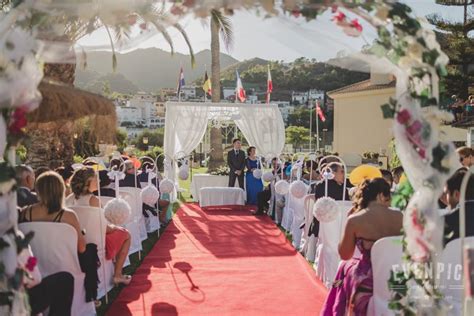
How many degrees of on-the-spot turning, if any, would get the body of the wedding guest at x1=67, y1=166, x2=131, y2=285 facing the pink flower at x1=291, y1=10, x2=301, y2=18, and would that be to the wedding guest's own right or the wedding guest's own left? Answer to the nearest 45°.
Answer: approximately 135° to the wedding guest's own right

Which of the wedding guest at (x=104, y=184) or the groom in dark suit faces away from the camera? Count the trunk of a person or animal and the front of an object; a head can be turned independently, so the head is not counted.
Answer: the wedding guest

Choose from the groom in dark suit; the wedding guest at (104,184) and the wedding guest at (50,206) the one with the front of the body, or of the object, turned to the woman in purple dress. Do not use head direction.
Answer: the groom in dark suit

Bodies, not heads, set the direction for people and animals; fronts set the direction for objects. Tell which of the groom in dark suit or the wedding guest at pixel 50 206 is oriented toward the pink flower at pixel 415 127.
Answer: the groom in dark suit

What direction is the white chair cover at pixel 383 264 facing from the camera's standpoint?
away from the camera

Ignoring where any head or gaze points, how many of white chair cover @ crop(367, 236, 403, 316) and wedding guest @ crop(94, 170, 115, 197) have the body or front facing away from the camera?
2

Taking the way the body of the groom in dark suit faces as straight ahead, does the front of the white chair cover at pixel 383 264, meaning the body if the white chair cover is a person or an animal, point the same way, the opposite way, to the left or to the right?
the opposite way

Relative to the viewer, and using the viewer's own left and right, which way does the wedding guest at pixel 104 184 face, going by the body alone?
facing away from the viewer

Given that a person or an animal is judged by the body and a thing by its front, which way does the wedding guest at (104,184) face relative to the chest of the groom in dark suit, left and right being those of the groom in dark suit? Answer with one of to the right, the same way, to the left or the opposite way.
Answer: the opposite way

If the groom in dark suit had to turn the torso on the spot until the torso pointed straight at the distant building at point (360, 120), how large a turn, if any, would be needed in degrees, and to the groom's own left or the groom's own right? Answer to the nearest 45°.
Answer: approximately 180°

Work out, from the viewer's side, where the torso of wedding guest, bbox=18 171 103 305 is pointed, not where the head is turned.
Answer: away from the camera

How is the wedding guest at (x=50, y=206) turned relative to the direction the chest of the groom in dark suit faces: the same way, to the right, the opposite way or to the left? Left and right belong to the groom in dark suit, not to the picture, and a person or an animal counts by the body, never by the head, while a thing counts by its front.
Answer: the opposite way

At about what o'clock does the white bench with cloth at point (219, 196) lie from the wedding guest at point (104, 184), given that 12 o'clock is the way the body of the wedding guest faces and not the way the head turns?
The white bench with cloth is roughly at 1 o'clock from the wedding guest.

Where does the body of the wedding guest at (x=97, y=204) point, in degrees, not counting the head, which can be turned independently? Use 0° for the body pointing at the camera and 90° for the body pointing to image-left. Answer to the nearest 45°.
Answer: approximately 225°

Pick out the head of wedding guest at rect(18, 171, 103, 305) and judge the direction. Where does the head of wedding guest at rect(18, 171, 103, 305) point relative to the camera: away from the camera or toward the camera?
away from the camera

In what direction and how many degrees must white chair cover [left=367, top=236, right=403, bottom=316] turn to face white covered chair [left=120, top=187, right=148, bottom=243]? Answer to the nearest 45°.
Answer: approximately 45° to its left
